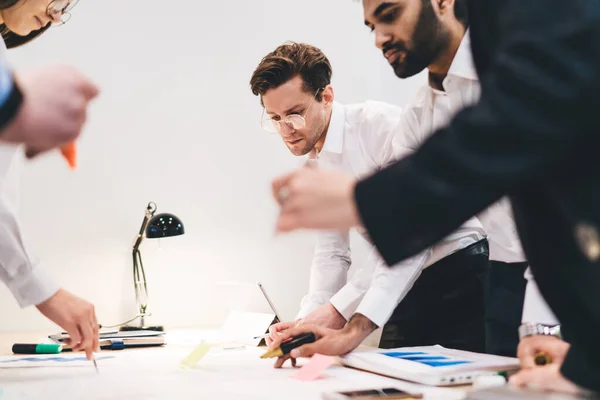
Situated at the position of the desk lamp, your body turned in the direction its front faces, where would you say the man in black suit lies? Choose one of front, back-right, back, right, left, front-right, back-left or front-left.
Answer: right

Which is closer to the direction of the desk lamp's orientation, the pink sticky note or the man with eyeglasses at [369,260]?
the man with eyeglasses

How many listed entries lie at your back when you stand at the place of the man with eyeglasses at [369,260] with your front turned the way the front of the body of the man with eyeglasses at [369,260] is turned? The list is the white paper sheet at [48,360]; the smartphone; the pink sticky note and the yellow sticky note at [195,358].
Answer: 0

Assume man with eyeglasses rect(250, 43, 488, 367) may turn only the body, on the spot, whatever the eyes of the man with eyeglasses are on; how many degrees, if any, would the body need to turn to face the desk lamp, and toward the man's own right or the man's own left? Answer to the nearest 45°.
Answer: approximately 90° to the man's own right

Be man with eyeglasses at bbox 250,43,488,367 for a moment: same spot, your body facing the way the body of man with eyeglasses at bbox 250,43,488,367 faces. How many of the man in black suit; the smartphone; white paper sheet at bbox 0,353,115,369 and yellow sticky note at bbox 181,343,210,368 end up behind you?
0

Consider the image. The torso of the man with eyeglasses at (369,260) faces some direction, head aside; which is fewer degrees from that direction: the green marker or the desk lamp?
the green marker

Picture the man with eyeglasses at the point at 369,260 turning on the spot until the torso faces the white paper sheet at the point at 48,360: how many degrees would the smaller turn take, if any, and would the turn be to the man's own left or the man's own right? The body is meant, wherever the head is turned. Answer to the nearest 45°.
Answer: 0° — they already face it

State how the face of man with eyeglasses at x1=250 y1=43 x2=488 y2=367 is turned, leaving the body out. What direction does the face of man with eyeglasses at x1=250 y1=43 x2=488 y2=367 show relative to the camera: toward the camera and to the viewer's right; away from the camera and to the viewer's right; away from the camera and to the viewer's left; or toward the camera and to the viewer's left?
toward the camera and to the viewer's left

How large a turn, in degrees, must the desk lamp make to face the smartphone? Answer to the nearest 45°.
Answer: approximately 90° to its right

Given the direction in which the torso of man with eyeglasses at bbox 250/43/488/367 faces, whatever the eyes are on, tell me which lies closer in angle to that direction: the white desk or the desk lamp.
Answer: the white desk

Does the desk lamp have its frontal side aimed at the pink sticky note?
no

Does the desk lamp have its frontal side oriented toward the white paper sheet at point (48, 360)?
no

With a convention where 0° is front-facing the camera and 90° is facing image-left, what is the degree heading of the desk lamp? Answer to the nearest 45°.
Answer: approximately 270°

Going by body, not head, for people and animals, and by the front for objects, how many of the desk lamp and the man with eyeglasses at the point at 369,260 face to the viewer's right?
1

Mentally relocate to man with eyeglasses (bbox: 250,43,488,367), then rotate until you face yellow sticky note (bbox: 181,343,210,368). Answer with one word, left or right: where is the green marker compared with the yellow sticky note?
right

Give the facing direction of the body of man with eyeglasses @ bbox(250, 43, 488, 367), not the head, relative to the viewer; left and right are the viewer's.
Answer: facing the viewer and to the left of the viewer
